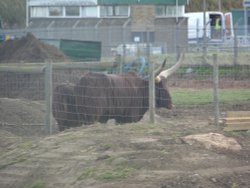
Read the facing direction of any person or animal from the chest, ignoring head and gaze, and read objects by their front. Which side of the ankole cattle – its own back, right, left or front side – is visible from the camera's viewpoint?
right

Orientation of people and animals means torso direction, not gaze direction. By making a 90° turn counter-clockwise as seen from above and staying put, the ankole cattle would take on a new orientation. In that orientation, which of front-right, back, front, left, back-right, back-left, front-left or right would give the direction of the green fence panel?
front

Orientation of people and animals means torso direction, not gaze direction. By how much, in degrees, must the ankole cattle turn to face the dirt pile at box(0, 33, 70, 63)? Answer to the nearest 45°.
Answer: approximately 90° to its left
